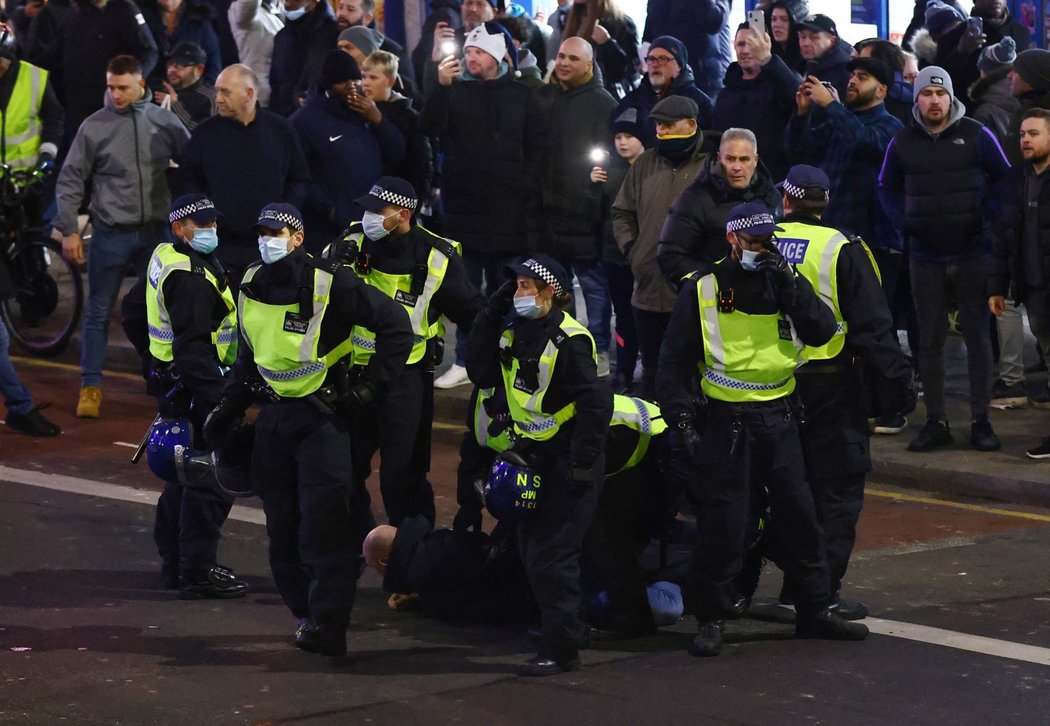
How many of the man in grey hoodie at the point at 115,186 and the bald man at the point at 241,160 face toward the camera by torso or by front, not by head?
2

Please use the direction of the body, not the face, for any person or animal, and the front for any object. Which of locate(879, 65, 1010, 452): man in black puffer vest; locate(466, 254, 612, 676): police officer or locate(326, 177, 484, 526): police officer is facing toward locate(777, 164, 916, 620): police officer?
the man in black puffer vest

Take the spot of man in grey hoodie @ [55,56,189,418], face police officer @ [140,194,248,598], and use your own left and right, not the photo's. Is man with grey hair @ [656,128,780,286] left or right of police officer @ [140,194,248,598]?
left

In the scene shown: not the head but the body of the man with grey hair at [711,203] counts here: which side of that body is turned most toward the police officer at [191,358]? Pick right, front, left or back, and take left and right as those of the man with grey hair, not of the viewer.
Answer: right

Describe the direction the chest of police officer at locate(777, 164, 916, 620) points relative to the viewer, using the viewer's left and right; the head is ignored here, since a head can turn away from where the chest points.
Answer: facing away from the viewer and to the right of the viewer

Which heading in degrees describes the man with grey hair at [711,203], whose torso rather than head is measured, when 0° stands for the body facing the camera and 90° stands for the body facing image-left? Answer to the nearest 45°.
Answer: approximately 315°

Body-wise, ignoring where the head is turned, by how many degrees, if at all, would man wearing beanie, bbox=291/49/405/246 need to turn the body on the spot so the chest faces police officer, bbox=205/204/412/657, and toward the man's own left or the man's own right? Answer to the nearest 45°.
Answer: approximately 45° to the man's own right
